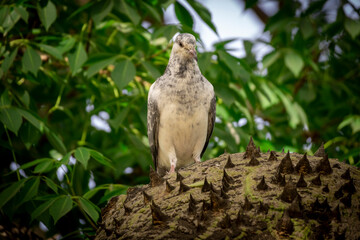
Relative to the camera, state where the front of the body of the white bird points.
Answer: toward the camera

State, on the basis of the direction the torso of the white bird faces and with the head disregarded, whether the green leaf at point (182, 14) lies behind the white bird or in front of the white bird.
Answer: behind

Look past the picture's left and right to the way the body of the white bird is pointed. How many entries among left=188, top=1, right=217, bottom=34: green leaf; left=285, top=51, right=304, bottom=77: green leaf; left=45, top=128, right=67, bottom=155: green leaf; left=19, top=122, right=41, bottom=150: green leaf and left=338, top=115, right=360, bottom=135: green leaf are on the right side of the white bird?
2

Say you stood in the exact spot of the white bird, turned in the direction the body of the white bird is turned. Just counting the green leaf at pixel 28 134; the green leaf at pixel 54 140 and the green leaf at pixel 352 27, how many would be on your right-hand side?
2

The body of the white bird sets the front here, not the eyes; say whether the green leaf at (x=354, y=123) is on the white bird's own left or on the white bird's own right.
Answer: on the white bird's own left
